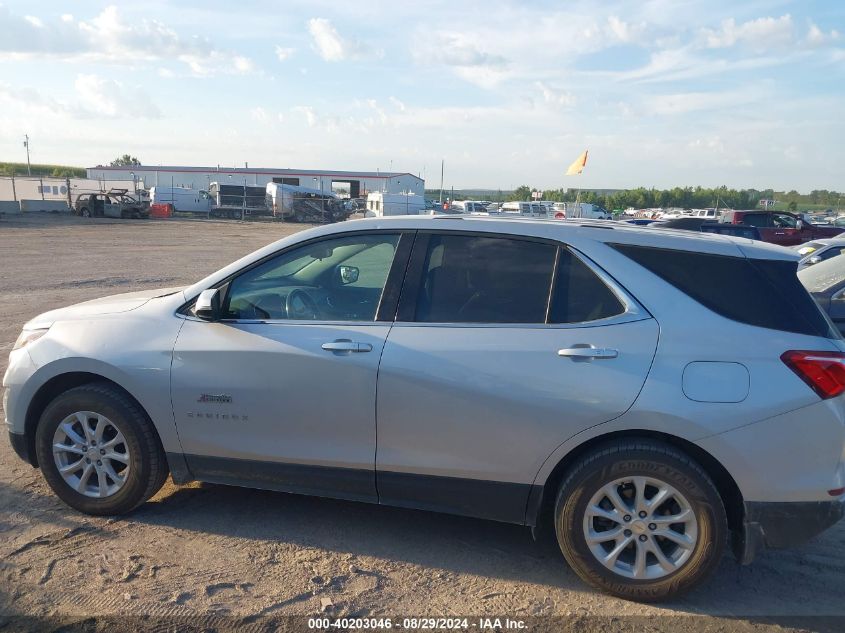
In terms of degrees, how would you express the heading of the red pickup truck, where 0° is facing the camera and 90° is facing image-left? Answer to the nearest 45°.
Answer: approximately 270°

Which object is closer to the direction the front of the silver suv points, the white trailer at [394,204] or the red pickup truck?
the white trailer

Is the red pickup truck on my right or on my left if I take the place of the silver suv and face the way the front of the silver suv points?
on my right

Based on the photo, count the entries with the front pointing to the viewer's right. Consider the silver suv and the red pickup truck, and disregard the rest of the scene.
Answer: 1

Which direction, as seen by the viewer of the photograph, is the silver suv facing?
facing to the left of the viewer

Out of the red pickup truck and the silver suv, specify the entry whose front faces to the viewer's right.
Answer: the red pickup truck

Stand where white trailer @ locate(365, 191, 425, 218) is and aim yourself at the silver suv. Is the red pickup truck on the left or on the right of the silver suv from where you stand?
left

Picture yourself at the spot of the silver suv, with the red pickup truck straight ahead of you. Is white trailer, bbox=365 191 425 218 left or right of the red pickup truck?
left

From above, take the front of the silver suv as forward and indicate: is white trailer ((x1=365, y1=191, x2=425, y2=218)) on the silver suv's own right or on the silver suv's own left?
on the silver suv's own right
